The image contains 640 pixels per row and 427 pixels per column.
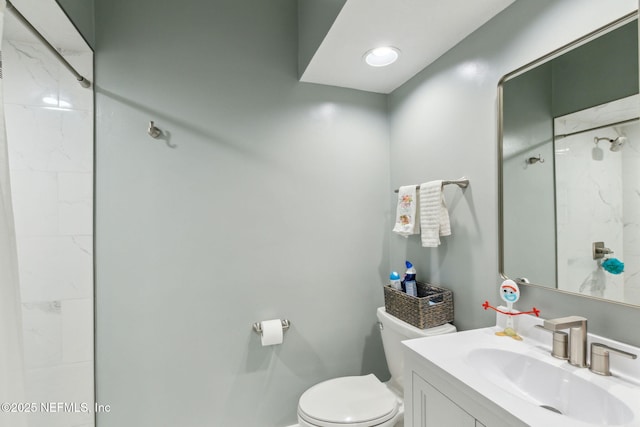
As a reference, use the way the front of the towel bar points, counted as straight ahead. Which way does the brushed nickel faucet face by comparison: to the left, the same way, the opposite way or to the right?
the same way

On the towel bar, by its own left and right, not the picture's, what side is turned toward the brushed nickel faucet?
left

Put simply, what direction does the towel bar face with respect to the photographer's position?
facing the viewer and to the left of the viewer

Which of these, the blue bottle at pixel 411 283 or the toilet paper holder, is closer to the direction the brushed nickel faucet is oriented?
the toilet paper holder

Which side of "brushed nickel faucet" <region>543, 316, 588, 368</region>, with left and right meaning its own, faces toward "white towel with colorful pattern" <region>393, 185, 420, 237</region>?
right

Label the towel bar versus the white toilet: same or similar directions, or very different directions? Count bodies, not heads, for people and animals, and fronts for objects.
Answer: same or similar directions

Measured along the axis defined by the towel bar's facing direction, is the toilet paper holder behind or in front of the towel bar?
in front

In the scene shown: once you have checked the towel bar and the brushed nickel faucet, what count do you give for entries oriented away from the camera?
0

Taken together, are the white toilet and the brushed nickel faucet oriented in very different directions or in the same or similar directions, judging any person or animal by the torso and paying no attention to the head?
same or similar directions

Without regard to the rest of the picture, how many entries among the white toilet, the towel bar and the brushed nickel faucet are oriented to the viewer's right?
0
